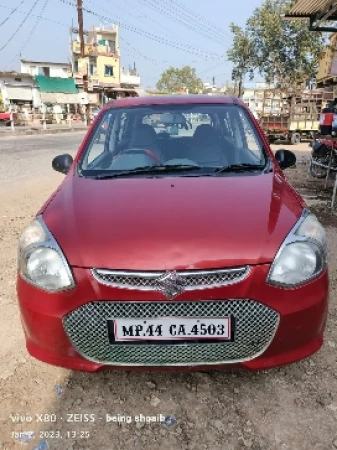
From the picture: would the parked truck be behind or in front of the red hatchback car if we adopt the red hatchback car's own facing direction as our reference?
behind

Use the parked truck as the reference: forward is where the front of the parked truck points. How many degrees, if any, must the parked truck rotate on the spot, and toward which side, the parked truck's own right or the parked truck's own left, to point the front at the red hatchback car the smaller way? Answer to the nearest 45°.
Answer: approximately 135° to the parked truck's own right

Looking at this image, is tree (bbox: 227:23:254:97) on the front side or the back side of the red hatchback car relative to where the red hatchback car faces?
on the back side

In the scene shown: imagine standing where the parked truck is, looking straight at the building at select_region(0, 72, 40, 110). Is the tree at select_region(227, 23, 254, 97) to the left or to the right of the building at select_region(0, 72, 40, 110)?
right

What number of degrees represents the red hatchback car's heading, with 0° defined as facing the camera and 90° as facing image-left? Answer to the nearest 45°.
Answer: approximately 0°

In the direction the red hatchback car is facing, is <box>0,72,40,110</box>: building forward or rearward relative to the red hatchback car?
rearward

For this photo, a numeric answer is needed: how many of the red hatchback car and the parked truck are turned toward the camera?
1

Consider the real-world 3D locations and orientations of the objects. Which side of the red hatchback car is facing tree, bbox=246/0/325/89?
back

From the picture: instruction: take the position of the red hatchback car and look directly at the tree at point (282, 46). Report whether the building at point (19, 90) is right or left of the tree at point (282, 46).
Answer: left

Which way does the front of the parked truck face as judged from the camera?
facing away from the viewer and to the right of the viewer

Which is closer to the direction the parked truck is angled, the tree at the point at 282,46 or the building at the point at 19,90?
the tree
